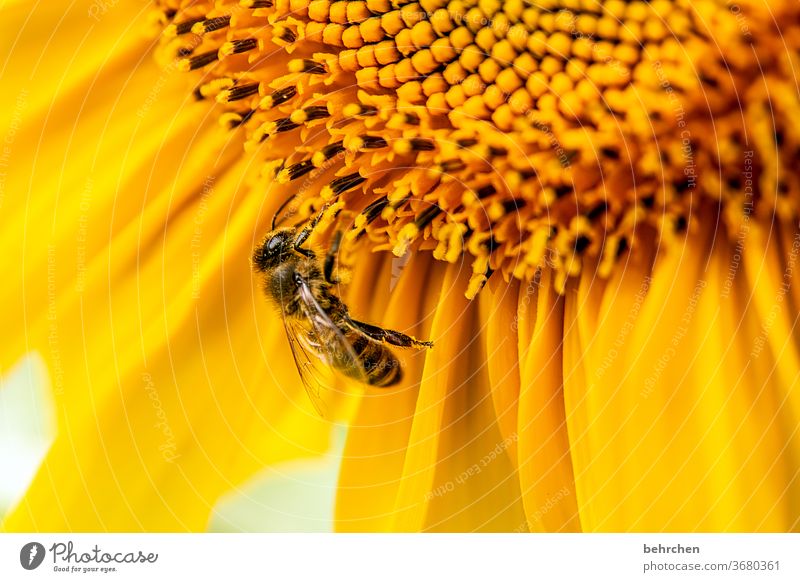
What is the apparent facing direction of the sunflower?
toward the camera
